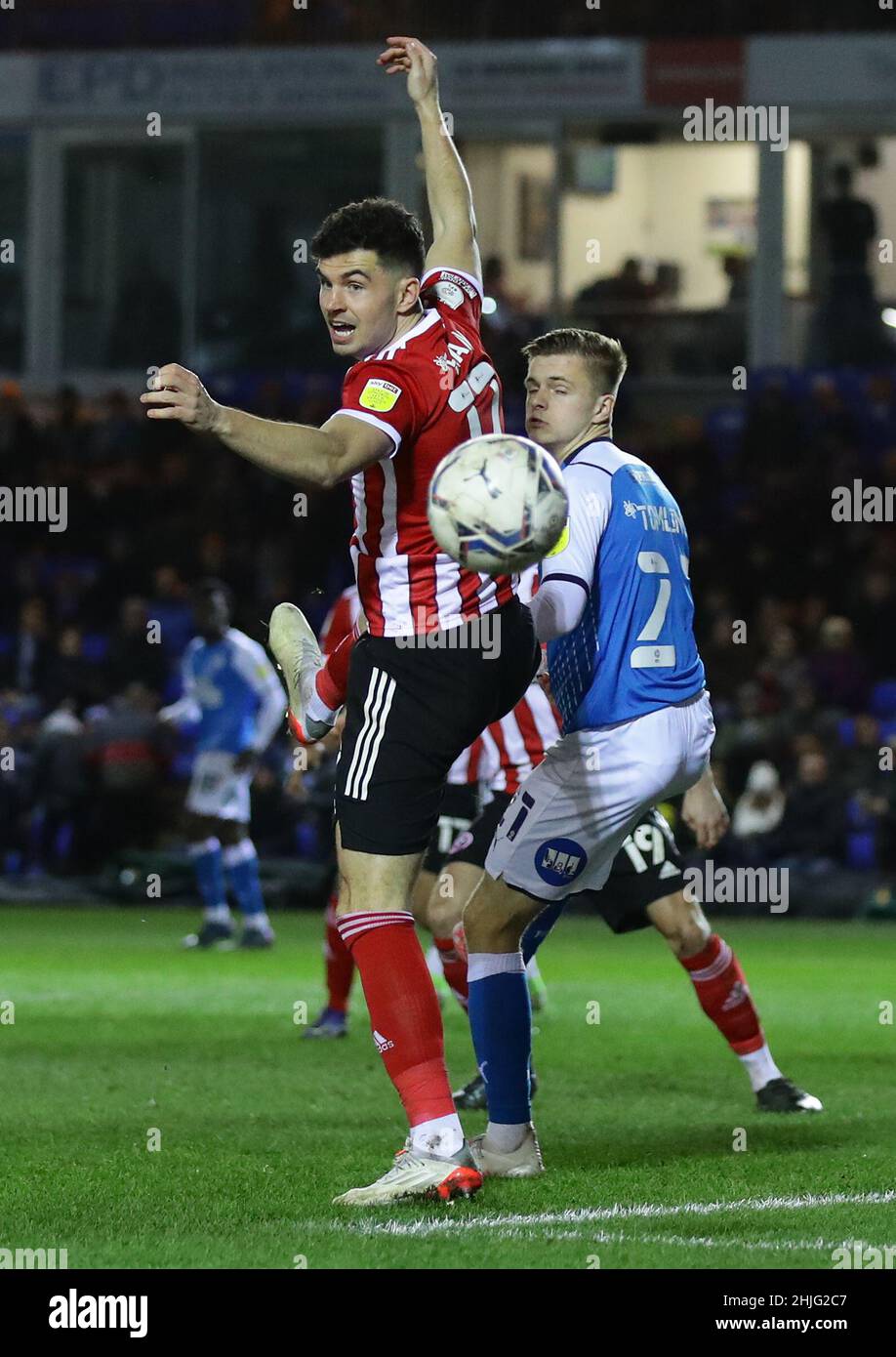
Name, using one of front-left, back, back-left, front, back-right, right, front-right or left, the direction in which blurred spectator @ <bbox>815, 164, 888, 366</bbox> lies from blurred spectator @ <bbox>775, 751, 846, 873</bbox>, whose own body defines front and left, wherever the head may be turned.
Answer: back

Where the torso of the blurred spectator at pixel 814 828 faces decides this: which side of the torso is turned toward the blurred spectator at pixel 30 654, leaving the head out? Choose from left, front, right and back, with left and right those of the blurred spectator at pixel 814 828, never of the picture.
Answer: right

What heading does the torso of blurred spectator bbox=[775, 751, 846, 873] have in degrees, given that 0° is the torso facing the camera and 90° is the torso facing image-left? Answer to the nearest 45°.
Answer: approximately 0°

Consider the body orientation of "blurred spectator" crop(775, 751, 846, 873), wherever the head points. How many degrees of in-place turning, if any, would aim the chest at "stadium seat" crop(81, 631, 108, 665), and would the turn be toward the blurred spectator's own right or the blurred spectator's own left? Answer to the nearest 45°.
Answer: approximately 135° to the blurred spectator's own right

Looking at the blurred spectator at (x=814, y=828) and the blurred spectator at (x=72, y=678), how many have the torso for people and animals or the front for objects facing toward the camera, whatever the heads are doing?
2

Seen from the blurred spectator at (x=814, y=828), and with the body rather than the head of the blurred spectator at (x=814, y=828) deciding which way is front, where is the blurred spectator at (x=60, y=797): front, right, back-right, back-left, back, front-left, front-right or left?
right

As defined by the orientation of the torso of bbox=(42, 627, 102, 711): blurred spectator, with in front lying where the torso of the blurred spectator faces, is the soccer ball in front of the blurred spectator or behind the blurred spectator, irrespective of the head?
in front

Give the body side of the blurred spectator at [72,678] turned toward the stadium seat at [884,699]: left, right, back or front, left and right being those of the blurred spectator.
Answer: left

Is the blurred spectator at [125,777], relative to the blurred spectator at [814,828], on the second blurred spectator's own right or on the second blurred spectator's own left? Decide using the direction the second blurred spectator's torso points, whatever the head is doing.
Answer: on the second blurred spectator's own right

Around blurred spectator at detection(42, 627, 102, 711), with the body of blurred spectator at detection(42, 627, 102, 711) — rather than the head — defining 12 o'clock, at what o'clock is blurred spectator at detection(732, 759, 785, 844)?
blurred spectator at detection(732, 759, 785, 844) is roughly at 10 o'clock from blurred spectator at detection(42, 627, 102, 711).
